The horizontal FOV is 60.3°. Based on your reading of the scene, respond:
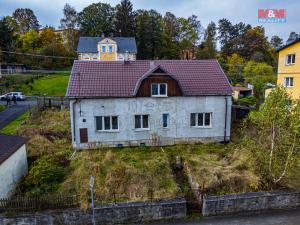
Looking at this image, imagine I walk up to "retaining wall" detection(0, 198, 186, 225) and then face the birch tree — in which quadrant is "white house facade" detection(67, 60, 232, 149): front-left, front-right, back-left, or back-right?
front-left

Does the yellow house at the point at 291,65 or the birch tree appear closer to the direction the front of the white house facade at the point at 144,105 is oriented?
the birch tree

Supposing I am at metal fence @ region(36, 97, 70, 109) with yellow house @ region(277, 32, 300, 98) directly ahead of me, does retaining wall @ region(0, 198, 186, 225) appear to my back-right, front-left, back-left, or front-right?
front-right

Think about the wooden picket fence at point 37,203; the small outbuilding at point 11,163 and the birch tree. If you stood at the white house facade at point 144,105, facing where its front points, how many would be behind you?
0

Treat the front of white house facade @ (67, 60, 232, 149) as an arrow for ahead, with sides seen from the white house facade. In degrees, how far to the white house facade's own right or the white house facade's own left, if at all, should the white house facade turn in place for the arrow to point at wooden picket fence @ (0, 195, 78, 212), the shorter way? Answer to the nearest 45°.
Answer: approximately 45° to the white house facade's own right

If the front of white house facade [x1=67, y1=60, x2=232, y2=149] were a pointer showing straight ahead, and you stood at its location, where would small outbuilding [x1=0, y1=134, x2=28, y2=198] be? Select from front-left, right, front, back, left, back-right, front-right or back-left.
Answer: front-right

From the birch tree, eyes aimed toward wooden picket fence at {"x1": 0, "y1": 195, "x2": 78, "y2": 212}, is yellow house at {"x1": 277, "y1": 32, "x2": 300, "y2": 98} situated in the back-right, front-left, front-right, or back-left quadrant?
back-right

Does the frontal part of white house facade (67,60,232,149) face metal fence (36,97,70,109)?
no

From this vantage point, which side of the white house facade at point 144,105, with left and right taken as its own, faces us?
front

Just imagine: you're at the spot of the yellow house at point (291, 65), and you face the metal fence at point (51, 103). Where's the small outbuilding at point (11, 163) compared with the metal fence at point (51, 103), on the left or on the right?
left

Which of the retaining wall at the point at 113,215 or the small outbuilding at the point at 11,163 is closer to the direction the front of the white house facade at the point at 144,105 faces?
the retaining wall

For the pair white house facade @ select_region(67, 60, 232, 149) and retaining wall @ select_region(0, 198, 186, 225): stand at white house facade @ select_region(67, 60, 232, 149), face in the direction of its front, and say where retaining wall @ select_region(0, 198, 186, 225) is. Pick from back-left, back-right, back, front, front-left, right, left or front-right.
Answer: front

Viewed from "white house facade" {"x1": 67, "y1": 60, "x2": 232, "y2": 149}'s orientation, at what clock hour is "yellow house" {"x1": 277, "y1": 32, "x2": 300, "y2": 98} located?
The yellow house is roughly at 8 o'clock from the white house facade.

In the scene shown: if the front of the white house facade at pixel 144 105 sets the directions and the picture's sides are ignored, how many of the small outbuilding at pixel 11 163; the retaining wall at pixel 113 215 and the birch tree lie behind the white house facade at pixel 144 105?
0

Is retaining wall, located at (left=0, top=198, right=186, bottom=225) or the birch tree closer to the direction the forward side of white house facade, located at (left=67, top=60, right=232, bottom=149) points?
the retaining wall
